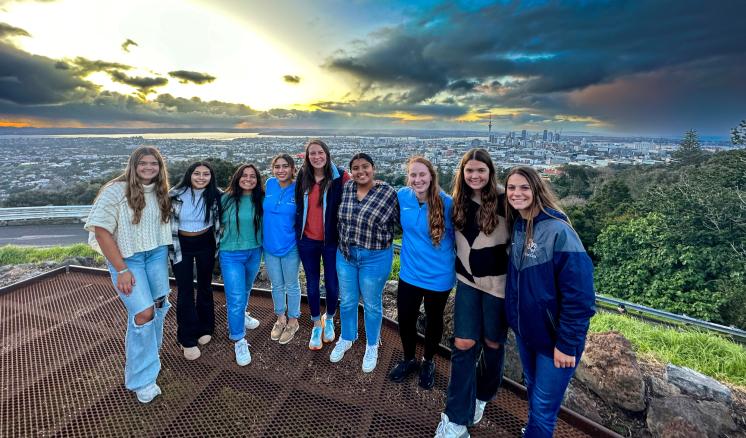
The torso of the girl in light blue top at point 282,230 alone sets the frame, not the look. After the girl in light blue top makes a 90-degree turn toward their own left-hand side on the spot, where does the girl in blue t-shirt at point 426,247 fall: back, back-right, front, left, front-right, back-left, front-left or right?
front-right

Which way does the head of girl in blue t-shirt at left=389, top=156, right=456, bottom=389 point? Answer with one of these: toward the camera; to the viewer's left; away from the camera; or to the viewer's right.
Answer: toward the camera

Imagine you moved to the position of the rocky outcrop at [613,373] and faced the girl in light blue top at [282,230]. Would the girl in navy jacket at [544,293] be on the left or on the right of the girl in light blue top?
left

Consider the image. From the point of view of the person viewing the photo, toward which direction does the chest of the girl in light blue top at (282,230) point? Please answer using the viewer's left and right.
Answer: facing the viewer

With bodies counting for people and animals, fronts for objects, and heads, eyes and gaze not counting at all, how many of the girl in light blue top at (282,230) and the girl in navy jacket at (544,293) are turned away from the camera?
0

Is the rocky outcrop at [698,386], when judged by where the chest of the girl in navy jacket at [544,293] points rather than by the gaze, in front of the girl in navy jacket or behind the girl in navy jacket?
behind

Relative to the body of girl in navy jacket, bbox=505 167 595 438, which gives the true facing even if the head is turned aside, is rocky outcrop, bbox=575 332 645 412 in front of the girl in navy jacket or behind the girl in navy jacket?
behind

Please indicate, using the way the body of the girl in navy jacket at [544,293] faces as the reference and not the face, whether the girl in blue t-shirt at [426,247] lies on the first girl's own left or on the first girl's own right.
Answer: on the first girl's own right

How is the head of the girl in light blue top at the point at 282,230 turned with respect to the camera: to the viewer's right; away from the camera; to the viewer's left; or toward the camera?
toward the camera

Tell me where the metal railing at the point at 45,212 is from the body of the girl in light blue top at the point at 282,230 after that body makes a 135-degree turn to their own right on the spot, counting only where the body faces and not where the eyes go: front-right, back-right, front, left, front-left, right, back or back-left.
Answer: front

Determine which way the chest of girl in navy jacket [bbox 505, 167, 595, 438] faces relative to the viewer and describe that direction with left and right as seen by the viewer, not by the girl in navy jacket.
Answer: facing the viewer and to the left of the viewer

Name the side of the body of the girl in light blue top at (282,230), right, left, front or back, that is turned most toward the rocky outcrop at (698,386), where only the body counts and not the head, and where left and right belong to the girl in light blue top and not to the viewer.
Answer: left
